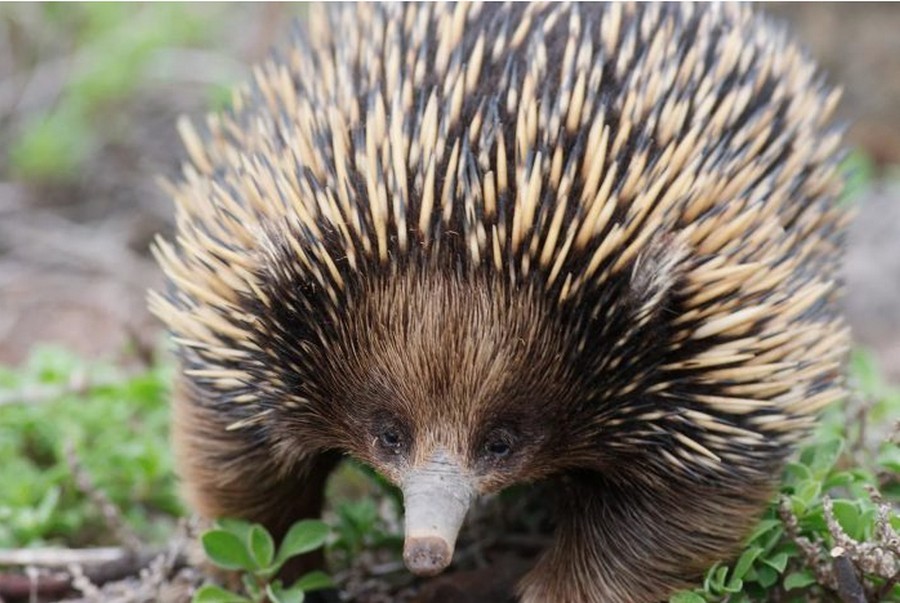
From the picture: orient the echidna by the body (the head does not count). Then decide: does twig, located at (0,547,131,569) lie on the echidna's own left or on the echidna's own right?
on the echidna's own right

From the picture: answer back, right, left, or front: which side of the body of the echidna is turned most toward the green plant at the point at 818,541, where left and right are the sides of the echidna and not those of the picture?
left

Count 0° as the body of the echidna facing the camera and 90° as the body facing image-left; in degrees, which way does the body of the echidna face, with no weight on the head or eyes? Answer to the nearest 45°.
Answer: approximately 0°
